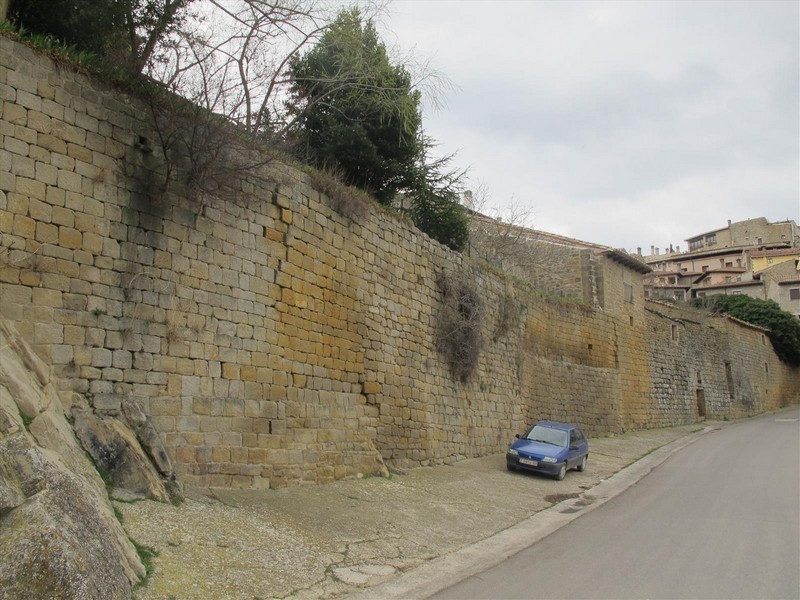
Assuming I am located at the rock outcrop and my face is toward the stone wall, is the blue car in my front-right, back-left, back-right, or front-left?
front-right

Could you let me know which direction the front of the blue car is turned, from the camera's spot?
facing the viewer and to the left of the viewer

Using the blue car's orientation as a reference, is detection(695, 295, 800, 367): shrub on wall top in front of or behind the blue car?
behind

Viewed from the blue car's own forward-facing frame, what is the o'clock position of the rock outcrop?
The rock outcrop is roughly at 11 o'clock from the blue car.
